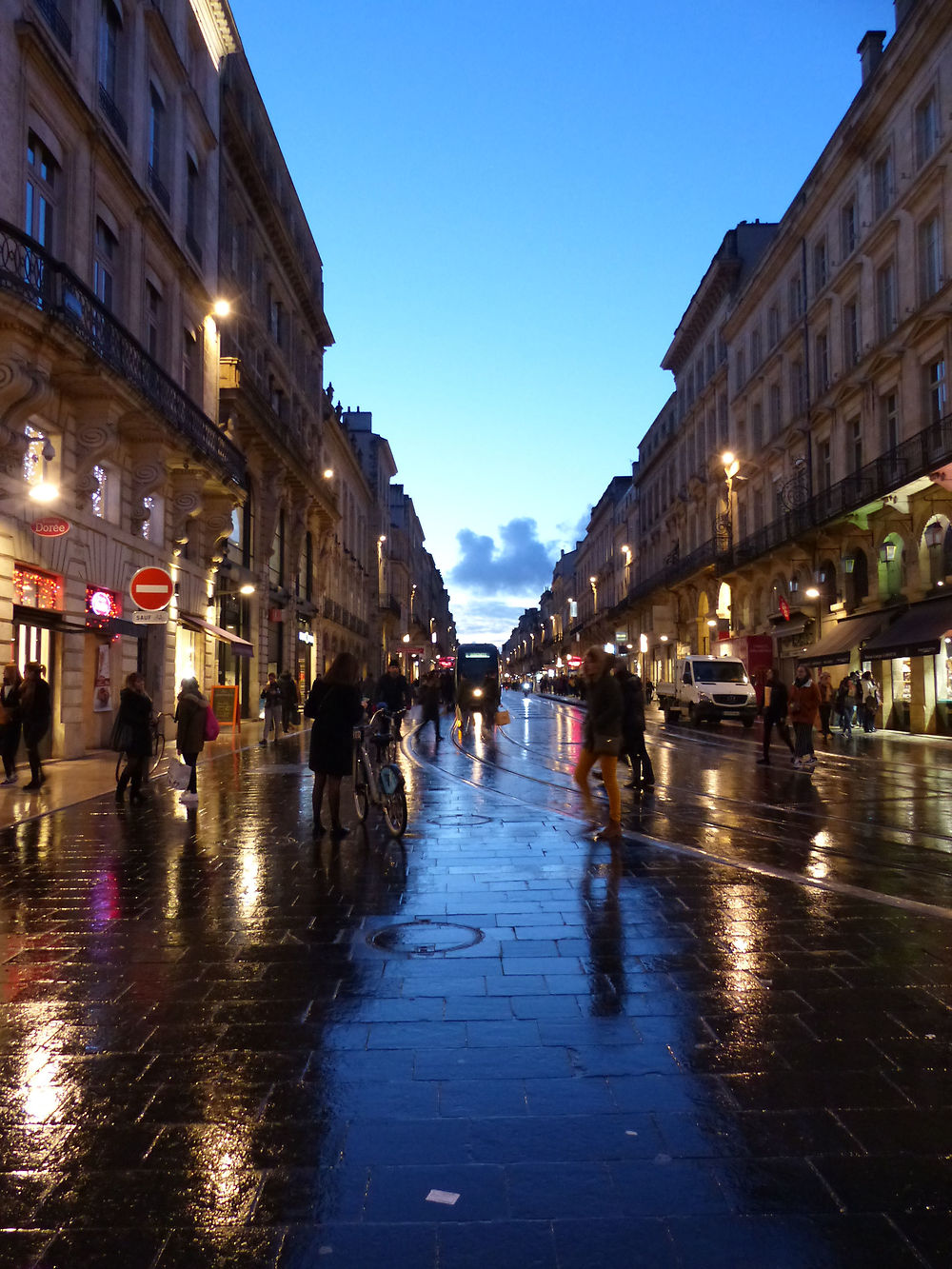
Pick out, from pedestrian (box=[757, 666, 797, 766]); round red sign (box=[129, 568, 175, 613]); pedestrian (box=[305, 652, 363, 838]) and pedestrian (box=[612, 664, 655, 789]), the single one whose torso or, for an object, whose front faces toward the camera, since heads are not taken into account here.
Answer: the round red sign

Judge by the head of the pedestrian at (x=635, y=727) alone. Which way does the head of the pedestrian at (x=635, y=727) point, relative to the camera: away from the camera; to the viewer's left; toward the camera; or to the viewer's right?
away from the camera

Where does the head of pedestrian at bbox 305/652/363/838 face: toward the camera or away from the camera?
away from the camera

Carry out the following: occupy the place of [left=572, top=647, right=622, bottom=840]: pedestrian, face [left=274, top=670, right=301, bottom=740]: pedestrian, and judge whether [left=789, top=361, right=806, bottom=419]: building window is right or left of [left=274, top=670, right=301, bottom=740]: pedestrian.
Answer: right

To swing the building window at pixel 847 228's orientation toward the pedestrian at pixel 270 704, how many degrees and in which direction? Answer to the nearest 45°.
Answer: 0° — it already faces them

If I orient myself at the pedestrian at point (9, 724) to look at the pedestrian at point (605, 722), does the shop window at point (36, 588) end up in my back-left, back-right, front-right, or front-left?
back-left

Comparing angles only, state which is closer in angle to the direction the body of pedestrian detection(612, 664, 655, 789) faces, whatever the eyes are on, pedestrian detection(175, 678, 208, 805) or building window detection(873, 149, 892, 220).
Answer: the pedestrian
